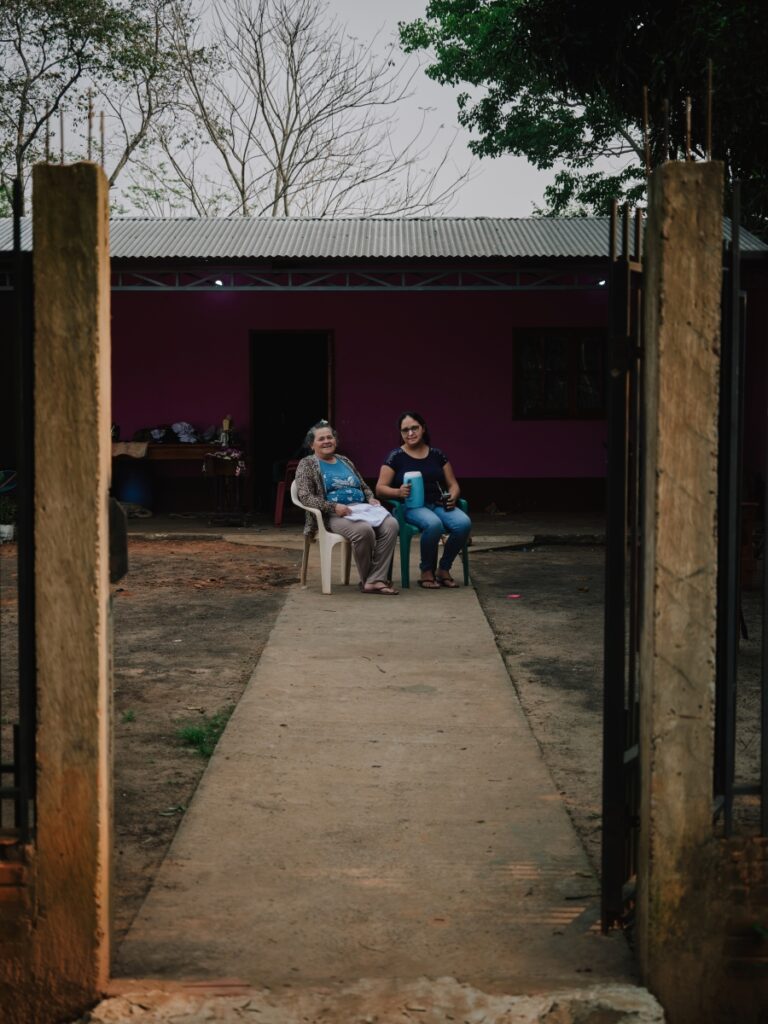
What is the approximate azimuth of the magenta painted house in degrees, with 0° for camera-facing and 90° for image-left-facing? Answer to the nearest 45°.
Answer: approximately 0°

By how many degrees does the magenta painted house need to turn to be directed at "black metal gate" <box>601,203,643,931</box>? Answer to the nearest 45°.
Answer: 0° — it already faces it

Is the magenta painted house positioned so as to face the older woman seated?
yes

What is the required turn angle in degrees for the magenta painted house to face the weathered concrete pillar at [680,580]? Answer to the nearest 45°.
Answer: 0° — it already faces it

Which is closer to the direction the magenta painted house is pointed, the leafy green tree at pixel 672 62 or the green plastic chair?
the green plastic chair

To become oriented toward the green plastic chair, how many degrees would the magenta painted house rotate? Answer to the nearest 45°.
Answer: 0° — it already faces it

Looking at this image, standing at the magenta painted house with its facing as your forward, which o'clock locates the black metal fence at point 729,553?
The black metal fence is roughly at 12 o'clock from the magenta painted house.

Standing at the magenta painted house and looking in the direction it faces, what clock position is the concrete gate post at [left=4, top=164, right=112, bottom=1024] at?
The concrete gate post is roughly at 12 o'clock from the magenta painted house.

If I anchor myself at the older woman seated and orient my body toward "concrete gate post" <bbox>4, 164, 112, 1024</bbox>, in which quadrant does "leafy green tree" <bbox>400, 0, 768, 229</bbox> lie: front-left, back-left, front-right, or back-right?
back-left

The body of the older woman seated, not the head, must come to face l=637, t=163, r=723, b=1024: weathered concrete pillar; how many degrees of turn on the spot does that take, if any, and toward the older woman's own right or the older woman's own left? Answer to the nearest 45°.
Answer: approximately 45° to the older woman's own right
